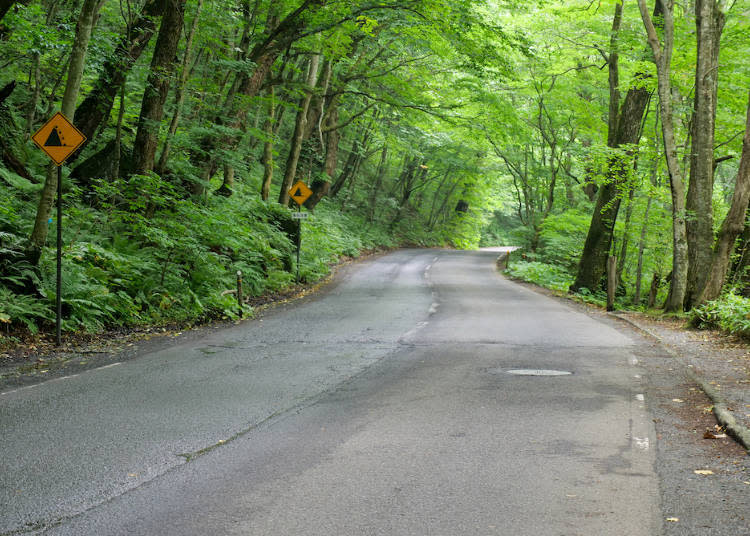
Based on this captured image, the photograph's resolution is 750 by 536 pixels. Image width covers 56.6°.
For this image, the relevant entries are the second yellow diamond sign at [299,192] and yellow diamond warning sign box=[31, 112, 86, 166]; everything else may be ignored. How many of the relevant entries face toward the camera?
2

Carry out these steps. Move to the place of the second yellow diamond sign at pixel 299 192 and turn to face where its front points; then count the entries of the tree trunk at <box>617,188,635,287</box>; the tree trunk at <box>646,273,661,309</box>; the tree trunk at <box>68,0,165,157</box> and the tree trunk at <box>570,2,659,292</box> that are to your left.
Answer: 3

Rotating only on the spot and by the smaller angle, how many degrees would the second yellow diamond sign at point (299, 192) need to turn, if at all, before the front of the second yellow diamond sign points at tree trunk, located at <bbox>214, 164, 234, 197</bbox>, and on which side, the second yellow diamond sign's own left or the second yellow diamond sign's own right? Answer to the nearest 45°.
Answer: approximately 90° to the second yellow diamond sign's own right

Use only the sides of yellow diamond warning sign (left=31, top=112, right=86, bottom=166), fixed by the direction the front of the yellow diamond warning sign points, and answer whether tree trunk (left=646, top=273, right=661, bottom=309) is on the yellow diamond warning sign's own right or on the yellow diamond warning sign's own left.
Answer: on the yellow diamond warning sign's own left

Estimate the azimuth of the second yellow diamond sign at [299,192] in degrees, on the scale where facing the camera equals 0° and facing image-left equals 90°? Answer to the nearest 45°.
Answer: approximately 0°

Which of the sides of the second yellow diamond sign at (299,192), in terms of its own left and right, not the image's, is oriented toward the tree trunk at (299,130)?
back

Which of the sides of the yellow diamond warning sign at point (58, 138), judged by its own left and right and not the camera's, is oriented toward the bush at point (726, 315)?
left

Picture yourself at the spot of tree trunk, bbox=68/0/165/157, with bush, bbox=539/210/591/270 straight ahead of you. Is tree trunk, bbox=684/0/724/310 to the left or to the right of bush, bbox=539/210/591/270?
right

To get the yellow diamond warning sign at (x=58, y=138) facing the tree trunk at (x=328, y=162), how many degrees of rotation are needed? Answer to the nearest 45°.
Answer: approximately 135° to its left

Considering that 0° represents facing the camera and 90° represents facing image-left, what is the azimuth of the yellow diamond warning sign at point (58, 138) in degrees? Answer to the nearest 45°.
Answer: approximately 0°

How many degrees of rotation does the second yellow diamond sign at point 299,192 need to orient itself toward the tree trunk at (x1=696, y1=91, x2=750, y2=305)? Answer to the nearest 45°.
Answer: approximately 45° to its left
